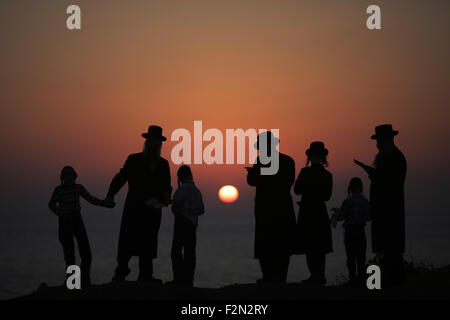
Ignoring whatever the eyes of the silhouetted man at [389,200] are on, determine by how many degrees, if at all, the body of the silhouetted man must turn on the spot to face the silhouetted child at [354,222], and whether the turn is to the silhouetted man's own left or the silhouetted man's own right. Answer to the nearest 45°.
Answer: approximately 45° to the silhouetted man's own right

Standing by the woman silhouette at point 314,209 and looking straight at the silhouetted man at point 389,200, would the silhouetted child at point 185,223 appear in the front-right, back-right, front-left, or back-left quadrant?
back-right

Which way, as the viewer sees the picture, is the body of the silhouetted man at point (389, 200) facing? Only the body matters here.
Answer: to the viewer's left

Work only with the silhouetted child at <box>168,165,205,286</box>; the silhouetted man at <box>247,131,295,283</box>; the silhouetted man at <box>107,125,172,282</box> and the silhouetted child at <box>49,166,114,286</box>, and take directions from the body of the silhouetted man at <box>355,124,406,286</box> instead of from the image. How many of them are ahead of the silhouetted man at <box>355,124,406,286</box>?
4

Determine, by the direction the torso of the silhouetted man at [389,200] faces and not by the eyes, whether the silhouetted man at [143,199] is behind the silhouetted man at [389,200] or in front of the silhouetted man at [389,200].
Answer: in front

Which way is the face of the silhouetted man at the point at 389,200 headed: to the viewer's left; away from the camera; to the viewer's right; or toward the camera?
to the viewer's left

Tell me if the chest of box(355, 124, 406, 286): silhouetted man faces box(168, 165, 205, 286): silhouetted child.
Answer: yes

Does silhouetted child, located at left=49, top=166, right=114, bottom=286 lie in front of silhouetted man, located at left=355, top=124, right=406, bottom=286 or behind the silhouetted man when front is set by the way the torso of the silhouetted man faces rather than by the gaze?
in front

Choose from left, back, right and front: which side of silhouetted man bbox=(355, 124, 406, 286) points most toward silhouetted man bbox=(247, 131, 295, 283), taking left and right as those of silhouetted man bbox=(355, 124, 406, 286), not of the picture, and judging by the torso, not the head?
front
